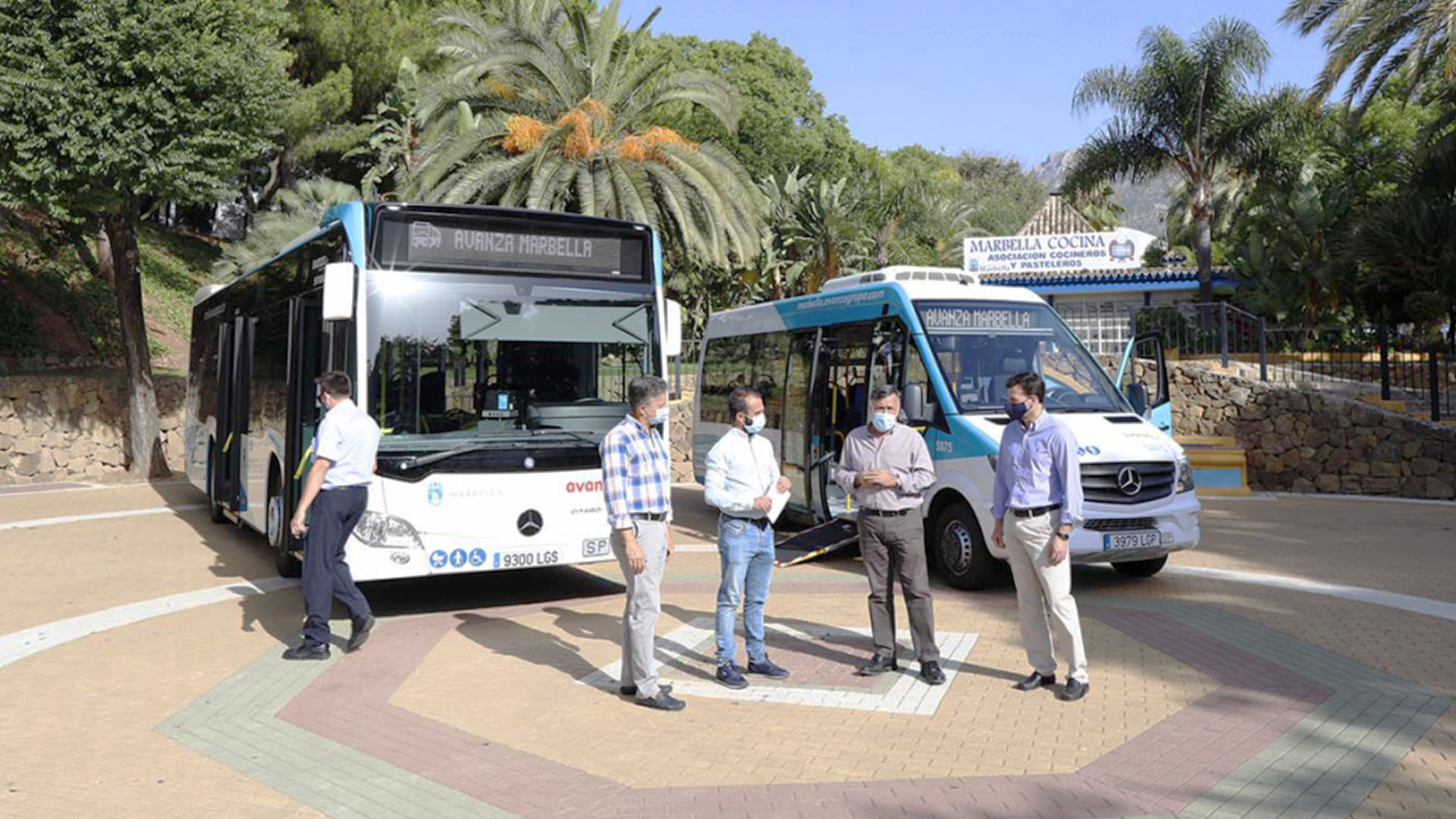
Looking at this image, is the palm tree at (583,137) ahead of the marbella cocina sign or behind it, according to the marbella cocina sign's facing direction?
ahead

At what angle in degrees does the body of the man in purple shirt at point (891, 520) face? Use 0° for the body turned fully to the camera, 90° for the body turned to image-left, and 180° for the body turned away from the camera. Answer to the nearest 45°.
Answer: approximately 0°

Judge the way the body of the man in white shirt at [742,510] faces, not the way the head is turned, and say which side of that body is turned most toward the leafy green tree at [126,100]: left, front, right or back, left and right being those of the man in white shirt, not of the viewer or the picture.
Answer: back

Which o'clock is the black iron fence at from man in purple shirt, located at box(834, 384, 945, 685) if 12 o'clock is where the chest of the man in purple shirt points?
The black iron fence is roughly at 7 o'clock from the man in purple shirt.

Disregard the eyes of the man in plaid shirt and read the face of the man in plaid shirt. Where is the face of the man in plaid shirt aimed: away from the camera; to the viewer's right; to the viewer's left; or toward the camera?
to the viewer's right

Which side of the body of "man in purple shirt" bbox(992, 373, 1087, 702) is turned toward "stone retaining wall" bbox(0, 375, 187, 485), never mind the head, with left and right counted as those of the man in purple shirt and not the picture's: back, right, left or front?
right

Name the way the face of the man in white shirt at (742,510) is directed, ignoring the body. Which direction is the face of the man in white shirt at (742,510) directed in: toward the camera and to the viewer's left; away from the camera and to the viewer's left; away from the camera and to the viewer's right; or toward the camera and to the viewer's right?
toward the camera and to the viewer's right

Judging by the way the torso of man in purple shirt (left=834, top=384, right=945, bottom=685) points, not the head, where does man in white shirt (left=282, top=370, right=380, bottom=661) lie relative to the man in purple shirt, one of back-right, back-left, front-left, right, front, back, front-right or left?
right

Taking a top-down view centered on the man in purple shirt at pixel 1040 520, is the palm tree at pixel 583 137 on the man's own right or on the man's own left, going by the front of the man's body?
on the man's own right

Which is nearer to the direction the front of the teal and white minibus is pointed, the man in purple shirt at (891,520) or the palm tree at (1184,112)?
the man in purple shirt

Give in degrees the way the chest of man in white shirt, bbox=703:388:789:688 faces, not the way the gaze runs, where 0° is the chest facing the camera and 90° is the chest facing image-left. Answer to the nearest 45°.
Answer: approximately 315°

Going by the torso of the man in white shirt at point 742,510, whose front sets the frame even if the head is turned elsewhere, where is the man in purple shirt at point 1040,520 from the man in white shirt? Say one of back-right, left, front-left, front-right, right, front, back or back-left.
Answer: front-left

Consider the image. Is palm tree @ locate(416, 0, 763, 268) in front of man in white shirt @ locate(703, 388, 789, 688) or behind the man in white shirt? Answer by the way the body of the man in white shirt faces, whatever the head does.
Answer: behind

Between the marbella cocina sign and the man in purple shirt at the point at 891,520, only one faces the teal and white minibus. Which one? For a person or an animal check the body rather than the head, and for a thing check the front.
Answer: the marbella cocina sign

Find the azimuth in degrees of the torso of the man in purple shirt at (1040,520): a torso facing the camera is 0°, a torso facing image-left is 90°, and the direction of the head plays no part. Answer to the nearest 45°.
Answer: approximately 45°

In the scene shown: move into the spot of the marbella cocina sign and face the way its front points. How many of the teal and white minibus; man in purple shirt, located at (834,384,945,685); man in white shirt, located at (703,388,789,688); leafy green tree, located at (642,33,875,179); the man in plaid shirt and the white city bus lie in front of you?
5

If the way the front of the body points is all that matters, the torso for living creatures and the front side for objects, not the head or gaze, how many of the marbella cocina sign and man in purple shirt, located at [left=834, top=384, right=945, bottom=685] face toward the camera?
2
